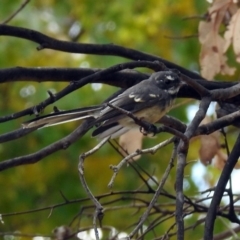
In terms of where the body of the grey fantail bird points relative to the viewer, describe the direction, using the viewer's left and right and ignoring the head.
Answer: facing to the right of the viewer
